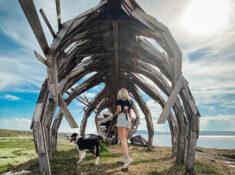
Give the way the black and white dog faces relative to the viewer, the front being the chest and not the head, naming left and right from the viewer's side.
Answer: facing to the left of the viewer

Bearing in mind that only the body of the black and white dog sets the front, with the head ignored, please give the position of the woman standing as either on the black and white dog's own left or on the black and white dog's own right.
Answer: on the black and white dog's own left
